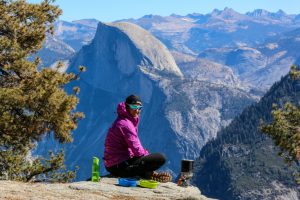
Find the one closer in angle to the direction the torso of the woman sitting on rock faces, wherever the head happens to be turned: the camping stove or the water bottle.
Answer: the camping stove

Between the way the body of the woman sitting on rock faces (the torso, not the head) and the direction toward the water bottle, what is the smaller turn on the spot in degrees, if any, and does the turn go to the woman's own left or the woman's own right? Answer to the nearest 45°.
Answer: approximately 135° to the woman's own left

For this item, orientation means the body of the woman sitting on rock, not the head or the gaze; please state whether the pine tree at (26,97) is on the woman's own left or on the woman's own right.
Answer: on the woman's own left

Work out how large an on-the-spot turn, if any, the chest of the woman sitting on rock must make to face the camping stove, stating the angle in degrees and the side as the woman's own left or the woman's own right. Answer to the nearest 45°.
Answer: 0° — they already face it

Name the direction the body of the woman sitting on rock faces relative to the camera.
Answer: to the viewer's right
